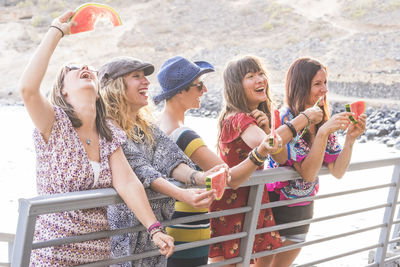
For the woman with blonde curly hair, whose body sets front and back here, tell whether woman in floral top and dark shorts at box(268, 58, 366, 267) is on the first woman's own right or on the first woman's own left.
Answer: on the first woman's own left

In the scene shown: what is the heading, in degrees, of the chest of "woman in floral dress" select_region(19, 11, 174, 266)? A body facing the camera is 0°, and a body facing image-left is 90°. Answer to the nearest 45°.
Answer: approximately 315°

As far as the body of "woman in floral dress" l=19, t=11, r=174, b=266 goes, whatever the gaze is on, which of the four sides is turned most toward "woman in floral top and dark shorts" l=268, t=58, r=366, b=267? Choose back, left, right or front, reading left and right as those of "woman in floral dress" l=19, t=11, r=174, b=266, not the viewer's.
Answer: left

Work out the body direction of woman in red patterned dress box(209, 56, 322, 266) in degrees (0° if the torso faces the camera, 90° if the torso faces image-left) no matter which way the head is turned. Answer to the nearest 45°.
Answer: approximately 315°

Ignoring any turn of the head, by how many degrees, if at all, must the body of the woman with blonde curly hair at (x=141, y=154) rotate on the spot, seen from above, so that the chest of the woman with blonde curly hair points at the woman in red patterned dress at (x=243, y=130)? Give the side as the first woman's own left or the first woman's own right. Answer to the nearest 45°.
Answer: approximately 90° to the first woman's own left

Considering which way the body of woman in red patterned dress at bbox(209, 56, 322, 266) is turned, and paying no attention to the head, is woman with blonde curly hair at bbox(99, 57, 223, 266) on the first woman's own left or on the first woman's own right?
on the first woman's own right

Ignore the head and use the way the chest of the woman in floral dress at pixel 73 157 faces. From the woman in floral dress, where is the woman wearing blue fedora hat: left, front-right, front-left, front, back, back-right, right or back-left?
left
